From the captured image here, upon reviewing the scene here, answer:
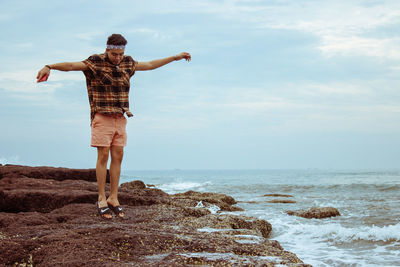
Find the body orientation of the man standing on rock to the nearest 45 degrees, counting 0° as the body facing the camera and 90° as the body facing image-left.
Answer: approximately 315°

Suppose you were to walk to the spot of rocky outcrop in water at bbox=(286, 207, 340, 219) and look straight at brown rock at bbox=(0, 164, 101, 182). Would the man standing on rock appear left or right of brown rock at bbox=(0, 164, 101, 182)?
left

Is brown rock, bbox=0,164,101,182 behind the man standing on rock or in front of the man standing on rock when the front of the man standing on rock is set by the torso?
behind

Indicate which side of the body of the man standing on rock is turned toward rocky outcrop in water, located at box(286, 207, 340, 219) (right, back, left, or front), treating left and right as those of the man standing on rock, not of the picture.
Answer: left
